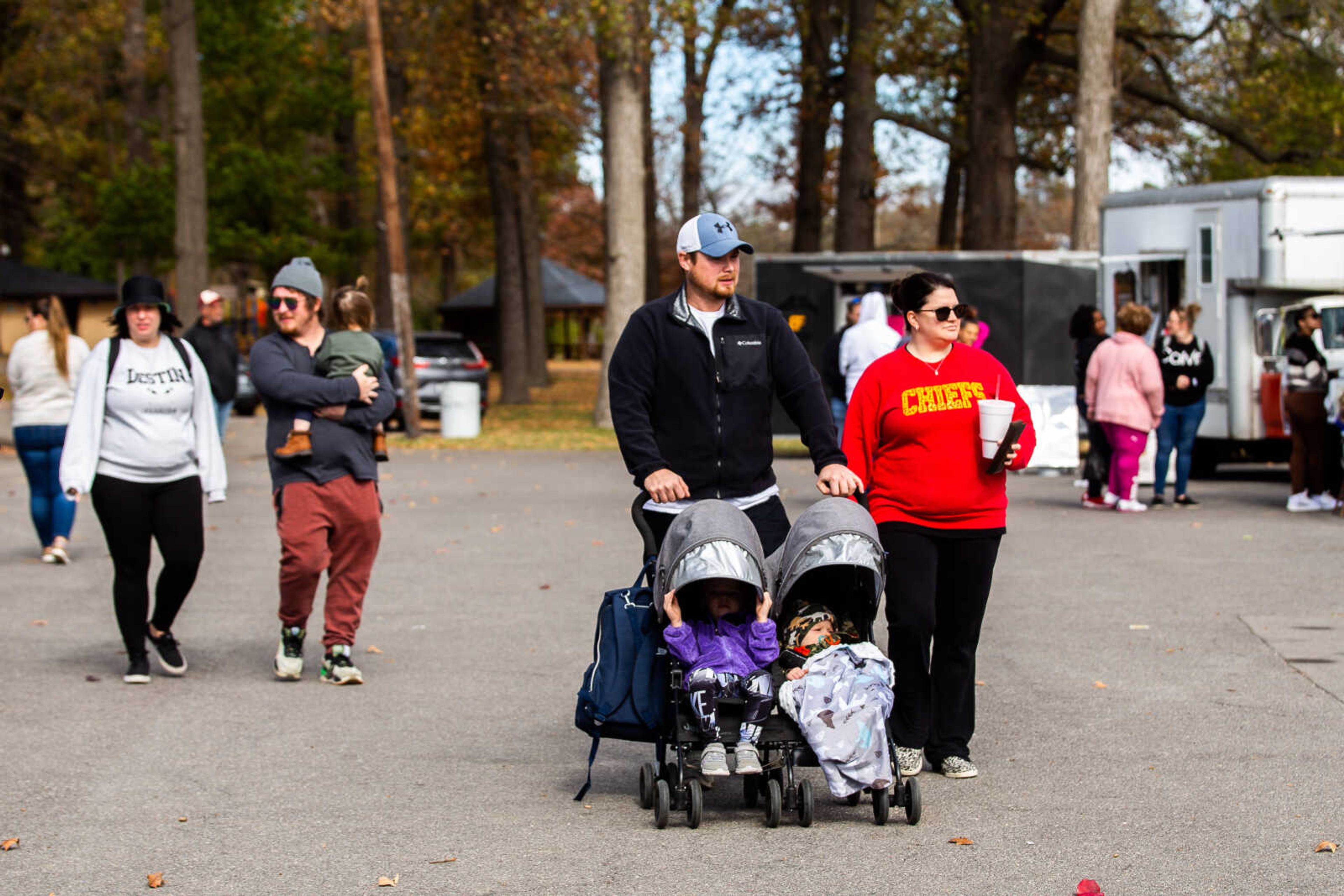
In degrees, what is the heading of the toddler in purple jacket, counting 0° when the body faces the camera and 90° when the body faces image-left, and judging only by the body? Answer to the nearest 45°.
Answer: approximately 0°

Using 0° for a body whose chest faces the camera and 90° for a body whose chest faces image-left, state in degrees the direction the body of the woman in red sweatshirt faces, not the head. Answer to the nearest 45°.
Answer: approximately 0°

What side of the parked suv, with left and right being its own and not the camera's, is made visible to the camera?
back

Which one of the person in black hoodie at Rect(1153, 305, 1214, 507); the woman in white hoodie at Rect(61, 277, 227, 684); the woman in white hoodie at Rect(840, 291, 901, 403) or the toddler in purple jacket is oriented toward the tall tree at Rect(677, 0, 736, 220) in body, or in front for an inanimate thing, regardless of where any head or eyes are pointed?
the woman in white hoodie at Rect(840, 291, 901, 403)

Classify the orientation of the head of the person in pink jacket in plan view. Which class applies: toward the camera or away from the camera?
away from the camera

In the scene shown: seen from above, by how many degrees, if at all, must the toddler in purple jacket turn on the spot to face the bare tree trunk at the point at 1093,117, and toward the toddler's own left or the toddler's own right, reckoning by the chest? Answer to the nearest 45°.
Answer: approximately 180°

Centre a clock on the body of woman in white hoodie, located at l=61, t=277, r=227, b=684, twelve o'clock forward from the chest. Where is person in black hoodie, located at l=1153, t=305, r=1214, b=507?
The person in black hoodie is roughly at 8 o'clock from the woman in white hoodie.

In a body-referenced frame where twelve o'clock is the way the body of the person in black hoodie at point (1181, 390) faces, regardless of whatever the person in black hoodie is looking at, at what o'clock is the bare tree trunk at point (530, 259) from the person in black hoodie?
The bare tree trunk is roughly at 5 o'clock from the person in black hoodie.

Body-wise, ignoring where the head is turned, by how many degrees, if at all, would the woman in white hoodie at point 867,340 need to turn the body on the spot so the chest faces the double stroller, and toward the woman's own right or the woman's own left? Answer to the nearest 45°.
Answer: approximately 180°

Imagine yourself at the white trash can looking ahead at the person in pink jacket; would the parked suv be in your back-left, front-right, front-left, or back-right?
back-left

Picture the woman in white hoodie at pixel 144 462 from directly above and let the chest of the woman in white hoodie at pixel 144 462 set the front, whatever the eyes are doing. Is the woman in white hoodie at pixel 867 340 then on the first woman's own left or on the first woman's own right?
on the first woman's own left

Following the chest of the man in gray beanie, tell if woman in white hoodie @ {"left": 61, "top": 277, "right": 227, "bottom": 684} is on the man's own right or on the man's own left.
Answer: on the man's own right

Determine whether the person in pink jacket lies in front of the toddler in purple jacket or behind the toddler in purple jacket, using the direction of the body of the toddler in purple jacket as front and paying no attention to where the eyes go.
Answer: behind

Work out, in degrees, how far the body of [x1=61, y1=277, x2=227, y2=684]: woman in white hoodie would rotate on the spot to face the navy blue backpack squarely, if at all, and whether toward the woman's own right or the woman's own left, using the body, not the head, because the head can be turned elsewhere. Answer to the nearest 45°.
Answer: approximately 45° to the woman's own left

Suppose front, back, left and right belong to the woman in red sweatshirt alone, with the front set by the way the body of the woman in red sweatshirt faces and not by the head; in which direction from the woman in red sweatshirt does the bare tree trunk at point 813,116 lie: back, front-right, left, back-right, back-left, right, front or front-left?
back

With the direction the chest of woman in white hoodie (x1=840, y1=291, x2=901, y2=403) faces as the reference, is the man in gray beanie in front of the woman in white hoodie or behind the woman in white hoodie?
behind

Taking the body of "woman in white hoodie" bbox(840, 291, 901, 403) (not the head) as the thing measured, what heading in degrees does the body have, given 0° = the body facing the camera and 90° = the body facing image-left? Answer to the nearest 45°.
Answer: approximately 180°
